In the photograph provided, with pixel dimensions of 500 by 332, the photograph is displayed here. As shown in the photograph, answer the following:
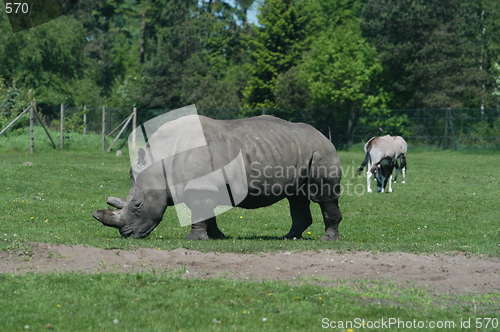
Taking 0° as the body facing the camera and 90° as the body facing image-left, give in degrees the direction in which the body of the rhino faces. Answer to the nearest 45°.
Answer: approximately 90°

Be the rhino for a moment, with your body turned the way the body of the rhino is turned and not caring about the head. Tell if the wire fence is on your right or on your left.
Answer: on your right
